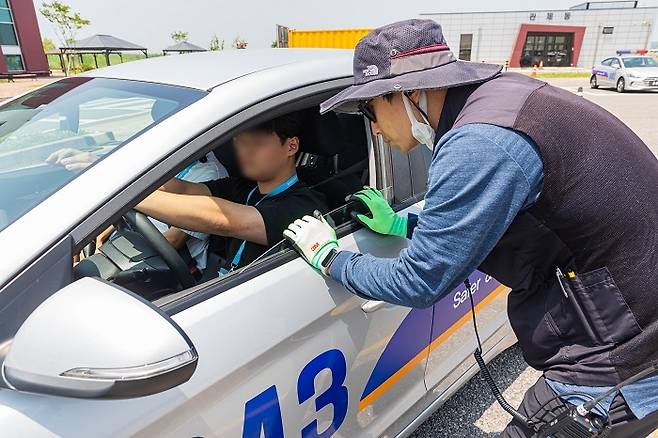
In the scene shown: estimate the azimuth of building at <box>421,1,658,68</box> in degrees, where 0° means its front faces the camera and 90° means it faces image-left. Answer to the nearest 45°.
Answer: approximately 0°

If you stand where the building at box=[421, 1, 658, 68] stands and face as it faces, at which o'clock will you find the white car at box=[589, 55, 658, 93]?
The white car is roughly at 12 o'clock from the building.

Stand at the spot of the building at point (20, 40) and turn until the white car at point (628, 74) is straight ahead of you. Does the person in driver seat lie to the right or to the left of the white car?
right
